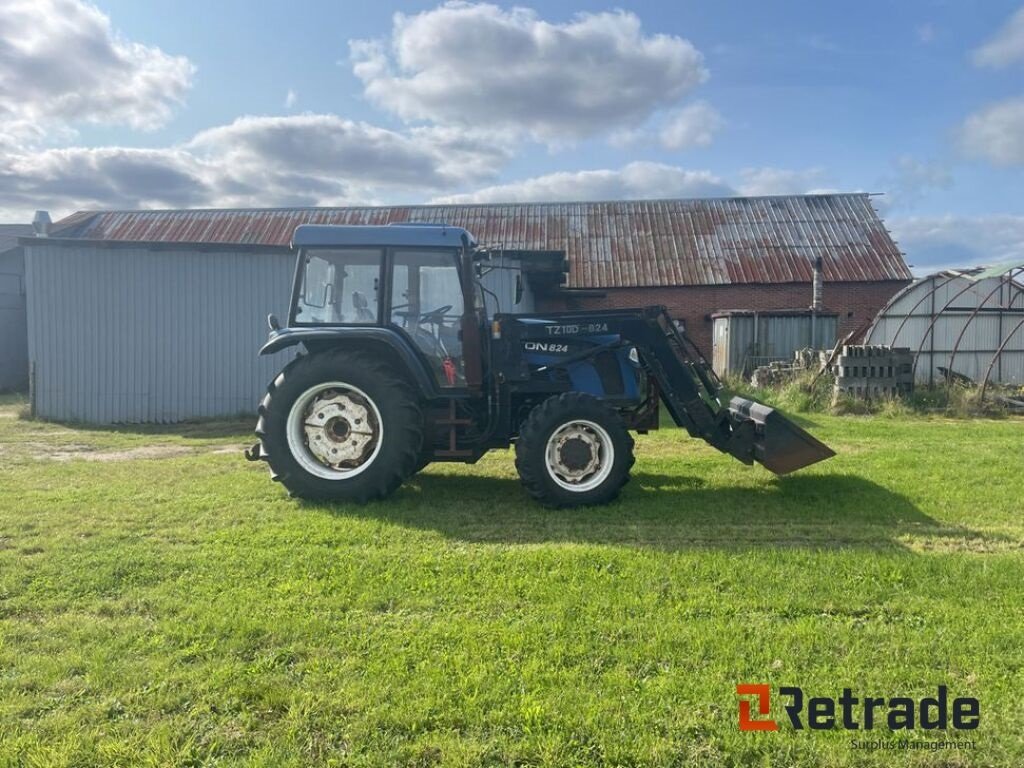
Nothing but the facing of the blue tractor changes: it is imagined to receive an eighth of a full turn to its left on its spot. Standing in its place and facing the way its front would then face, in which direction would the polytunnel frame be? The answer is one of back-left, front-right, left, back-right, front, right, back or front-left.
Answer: front

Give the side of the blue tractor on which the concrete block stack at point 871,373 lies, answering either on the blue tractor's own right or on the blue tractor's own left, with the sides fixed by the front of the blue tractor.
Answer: on the blue tractor's own left

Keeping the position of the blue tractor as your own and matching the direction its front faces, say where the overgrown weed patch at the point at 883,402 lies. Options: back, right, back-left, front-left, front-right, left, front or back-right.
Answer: front-left

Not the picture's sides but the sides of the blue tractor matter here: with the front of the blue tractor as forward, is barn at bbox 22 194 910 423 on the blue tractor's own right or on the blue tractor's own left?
on the blue tractor's own left

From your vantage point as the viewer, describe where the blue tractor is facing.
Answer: facing to the right of the viewer
